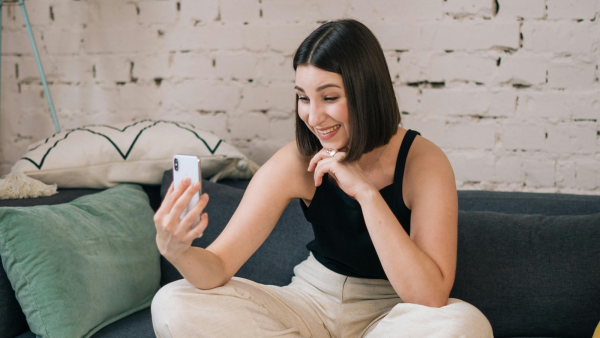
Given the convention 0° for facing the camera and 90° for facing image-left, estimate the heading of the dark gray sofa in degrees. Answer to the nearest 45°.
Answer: approximately 0°
